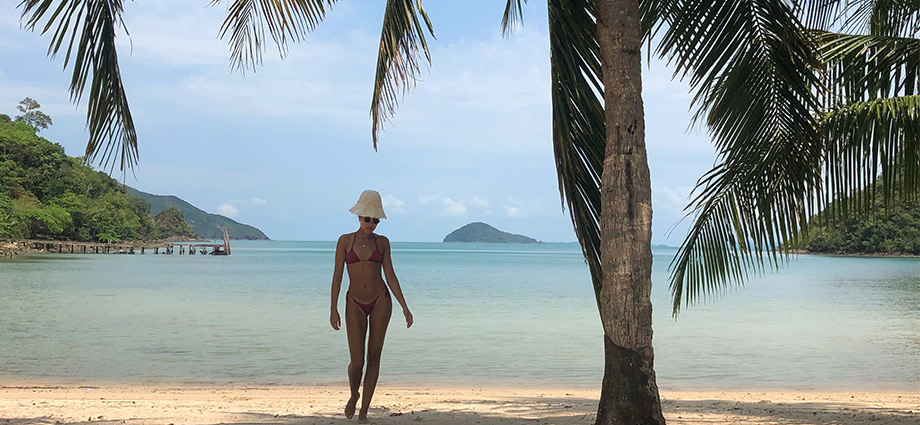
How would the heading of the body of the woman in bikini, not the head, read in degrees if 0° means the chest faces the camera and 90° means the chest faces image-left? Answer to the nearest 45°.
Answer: approximately 0°
